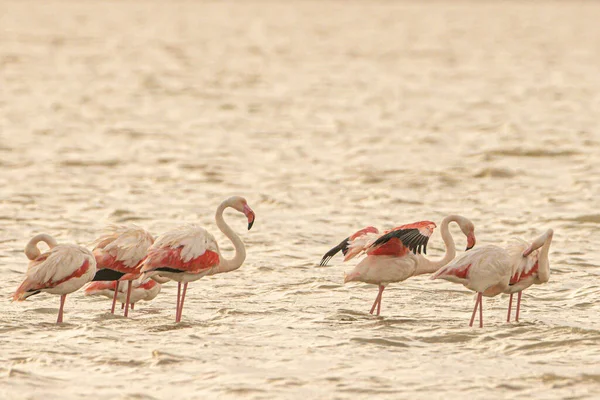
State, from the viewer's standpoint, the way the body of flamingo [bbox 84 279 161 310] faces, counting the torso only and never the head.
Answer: to the viewer's right

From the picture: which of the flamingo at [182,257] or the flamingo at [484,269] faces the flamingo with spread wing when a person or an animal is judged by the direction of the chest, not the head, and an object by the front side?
the flamingo at [182,257]

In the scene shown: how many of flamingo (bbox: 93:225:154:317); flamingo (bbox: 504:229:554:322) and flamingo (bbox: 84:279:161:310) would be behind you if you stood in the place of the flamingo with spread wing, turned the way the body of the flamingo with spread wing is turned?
2

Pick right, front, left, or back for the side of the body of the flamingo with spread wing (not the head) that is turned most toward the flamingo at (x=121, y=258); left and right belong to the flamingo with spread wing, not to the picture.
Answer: back

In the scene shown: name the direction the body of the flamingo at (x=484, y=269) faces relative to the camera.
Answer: to the viewer's right

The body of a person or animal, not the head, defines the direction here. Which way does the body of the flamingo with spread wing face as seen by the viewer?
to the viewer's right

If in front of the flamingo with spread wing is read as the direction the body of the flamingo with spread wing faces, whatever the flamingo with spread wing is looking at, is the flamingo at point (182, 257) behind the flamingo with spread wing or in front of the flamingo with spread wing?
behind

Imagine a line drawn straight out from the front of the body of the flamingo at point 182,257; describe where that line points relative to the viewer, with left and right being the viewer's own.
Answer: facing to the right of the viewer
